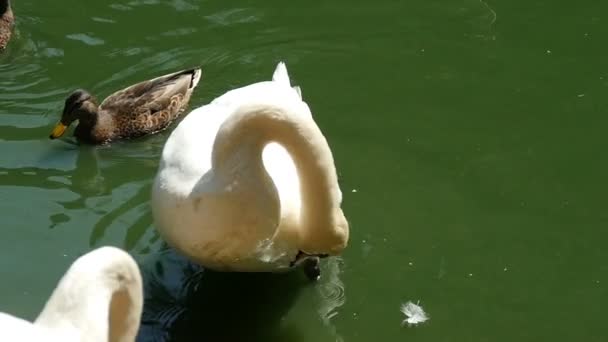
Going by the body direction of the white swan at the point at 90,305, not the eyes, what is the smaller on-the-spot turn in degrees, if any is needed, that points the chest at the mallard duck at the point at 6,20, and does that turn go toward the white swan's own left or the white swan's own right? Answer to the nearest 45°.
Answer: approximately 90° to the white swan's own left

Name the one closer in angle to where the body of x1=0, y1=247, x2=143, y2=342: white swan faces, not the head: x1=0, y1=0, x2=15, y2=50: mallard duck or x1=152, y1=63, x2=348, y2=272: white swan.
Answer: the white swan

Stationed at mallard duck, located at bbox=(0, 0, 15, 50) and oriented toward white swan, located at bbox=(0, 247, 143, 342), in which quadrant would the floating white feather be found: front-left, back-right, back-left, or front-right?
front-left

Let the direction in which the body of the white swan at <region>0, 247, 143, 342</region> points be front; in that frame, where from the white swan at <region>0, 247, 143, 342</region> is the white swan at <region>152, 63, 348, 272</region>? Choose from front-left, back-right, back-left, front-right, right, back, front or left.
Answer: front-left

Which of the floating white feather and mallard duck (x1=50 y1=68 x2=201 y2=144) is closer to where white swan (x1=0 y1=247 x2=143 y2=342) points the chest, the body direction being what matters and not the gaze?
the floating white feather

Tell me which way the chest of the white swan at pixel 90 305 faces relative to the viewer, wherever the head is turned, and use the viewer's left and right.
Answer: facing to the right of the viewer

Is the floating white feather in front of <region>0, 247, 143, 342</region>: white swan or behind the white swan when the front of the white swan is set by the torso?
in front

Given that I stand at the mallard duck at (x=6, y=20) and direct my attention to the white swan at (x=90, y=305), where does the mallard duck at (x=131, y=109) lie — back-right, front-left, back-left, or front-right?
front-left

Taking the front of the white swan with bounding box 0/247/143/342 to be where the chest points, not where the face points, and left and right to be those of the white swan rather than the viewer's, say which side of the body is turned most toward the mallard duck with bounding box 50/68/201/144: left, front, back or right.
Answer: left
